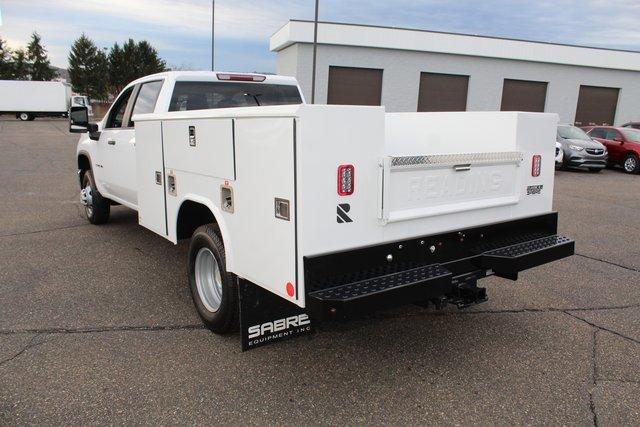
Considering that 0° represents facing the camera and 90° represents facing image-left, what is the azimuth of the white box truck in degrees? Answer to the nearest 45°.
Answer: approximately 270°

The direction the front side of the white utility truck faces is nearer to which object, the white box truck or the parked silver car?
the white box truck

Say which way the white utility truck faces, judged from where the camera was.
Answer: facing away from the viewer and to the left of the viewer

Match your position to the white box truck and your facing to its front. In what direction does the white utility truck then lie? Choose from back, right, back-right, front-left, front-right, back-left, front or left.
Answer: right

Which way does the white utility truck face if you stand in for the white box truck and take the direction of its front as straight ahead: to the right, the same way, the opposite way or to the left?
to the left

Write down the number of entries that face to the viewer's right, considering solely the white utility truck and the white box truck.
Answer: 1

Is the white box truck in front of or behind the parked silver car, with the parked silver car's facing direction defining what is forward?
behind

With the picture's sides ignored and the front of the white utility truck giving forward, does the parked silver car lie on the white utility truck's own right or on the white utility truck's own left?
on the white utility truck's own right

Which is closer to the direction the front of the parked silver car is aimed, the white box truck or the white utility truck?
the white utility truck

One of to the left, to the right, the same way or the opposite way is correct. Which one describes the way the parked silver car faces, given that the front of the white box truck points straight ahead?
to the right

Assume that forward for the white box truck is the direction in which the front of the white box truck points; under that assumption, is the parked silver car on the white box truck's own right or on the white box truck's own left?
on the white box truck's own right
